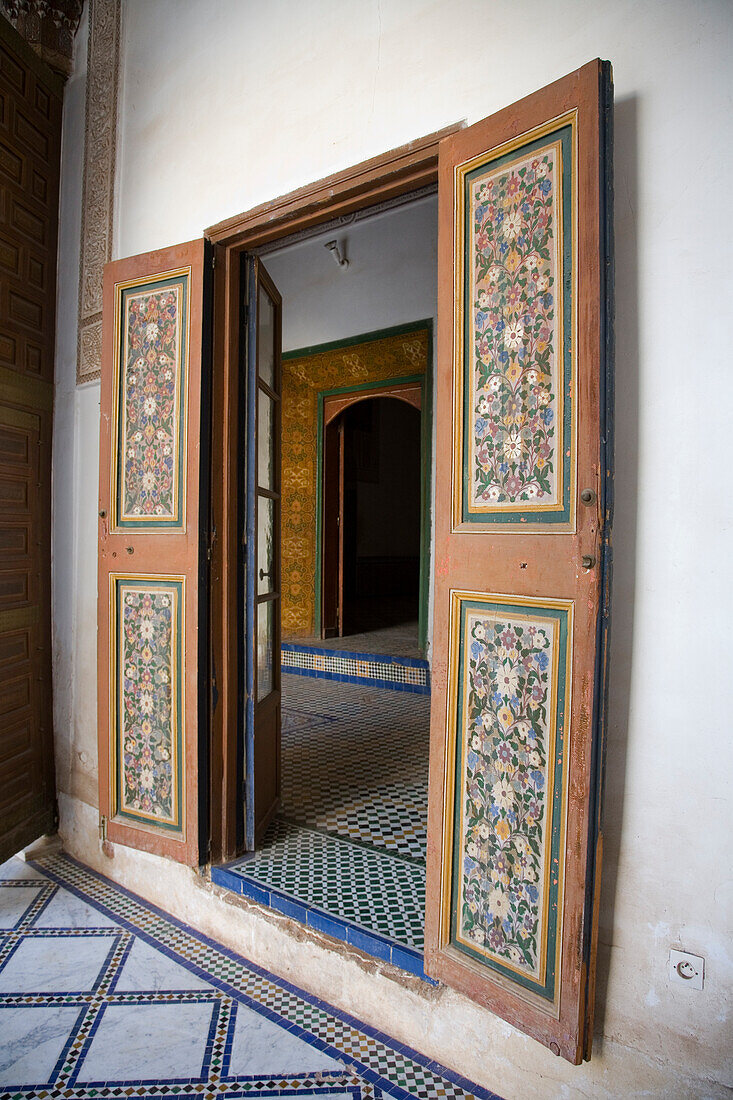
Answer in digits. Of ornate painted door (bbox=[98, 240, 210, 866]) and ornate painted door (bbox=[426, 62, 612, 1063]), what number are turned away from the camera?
0

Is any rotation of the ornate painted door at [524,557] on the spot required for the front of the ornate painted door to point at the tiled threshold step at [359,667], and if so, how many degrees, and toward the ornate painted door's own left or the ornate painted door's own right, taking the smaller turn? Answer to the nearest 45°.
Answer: approximately 135° to the ornate painted door's own right

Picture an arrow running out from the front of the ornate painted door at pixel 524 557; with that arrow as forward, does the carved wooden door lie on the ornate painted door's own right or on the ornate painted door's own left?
on the ornate painted door's own right

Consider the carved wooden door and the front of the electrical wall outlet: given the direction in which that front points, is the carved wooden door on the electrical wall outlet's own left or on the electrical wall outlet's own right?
on the electrical wall outlet's own right

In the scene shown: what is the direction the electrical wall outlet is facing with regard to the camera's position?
facing the viewer and to the left of the viewer

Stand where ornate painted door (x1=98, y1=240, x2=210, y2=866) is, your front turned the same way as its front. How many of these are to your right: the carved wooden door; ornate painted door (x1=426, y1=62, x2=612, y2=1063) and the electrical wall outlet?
1

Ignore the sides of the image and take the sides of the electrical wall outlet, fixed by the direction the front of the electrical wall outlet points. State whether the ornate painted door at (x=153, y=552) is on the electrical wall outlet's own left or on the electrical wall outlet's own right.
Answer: on the electrical wall outlet's own right

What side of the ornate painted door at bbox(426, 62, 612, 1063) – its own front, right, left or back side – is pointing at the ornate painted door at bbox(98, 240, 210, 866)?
right

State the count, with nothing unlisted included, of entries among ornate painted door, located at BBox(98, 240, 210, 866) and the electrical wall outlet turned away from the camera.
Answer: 0
